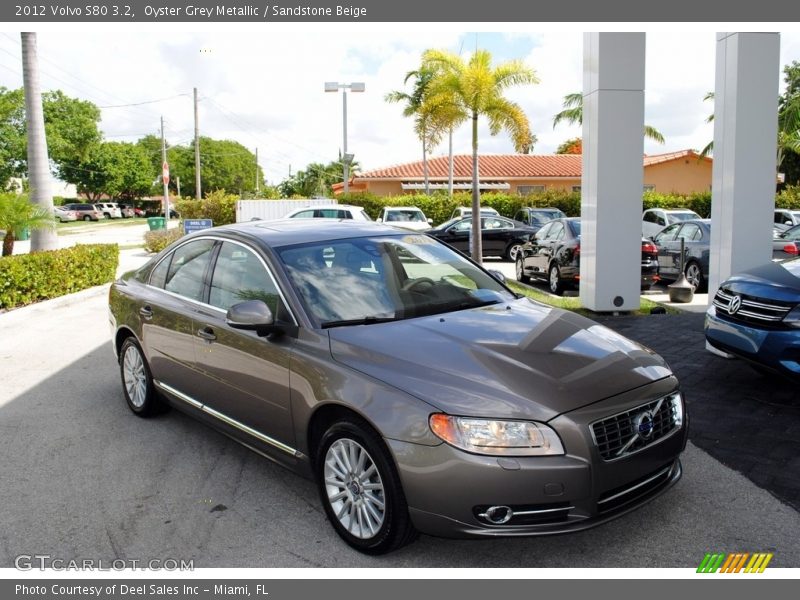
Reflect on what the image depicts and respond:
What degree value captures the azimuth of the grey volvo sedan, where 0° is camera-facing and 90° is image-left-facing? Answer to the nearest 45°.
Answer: approximately 315°

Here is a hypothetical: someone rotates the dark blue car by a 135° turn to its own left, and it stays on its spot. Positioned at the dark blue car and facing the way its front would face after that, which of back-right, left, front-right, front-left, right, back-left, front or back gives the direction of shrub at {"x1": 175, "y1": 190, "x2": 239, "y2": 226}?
back-left

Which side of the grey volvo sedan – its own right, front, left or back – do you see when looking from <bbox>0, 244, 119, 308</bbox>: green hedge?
back

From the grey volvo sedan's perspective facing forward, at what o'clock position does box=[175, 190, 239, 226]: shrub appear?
The shrub is roughly at 7 o'clock from the grey volvo sedan.

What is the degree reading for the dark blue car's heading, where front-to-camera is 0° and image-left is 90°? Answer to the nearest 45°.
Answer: approximately 45°

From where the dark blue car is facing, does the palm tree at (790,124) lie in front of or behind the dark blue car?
behind

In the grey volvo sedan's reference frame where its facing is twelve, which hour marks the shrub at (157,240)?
The shrub is roughly at 7 o'clock from the grey volvo sedan.

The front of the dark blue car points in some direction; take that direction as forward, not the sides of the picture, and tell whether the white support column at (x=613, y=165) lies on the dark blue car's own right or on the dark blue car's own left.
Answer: on the dark blue car's own right

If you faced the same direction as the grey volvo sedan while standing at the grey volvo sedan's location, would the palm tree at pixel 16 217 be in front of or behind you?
behind

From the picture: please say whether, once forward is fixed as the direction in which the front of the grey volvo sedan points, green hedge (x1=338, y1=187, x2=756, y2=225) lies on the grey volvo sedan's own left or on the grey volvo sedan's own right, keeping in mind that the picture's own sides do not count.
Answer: on the grey volvo sedan's own left
